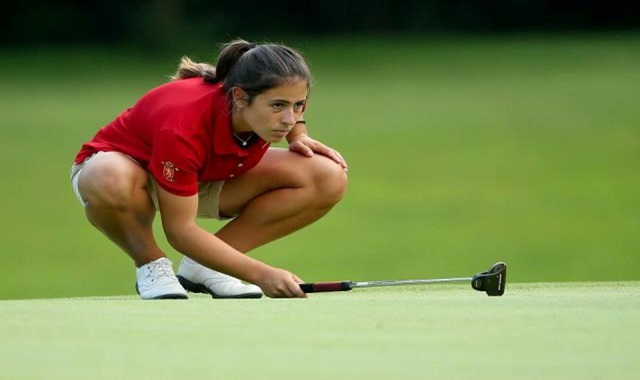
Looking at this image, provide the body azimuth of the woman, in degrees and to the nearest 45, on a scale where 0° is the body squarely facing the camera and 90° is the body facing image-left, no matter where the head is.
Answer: approximately 315°

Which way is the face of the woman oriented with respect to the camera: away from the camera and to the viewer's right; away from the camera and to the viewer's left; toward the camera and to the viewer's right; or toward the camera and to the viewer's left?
toward the camera and to the viewer's right
